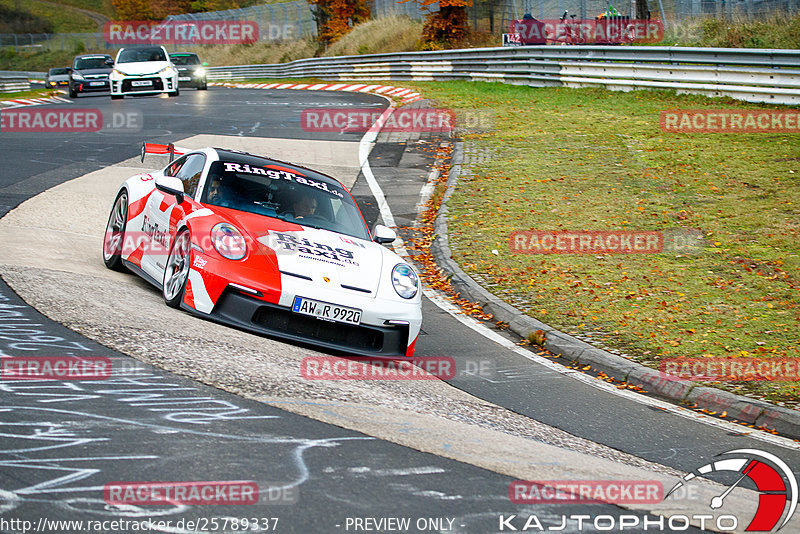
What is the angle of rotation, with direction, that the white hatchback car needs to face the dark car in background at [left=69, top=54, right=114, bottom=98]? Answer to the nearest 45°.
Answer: approximately 135° to its right

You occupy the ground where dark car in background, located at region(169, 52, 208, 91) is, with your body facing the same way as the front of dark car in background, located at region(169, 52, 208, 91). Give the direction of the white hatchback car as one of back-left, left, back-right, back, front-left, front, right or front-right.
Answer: front

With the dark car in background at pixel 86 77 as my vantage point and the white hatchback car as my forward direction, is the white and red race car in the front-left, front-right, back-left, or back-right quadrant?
front-right

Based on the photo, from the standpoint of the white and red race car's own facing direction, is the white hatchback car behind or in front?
behind

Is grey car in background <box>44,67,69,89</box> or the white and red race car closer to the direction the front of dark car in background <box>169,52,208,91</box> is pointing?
the white and red race car

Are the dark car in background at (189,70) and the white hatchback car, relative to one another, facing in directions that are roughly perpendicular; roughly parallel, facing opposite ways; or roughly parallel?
roughly parallel

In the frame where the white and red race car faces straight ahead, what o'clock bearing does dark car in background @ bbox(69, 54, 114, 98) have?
The dark car in background is roughly at 7 o'clock from the white and red race car.

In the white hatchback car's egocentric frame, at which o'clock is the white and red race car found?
The white and red race car is roughly at 12 o'clock from the white hatchback car.

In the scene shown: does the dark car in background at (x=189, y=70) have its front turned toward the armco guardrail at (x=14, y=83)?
no

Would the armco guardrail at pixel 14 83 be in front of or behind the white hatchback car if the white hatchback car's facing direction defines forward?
behind

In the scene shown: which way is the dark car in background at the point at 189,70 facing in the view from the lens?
facing the viewer

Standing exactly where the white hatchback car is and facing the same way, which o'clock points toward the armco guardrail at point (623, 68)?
The armco guardrail is roughly at 10 o'clock from the white hatchback car.

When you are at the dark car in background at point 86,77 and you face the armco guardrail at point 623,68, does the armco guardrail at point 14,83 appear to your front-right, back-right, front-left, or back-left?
back-left

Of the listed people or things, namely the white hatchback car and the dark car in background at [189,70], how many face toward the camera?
2

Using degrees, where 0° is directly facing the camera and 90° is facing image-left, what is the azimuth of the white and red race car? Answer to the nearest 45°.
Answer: approximately 315°

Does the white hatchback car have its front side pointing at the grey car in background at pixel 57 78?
no

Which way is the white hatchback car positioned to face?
toward the camera
